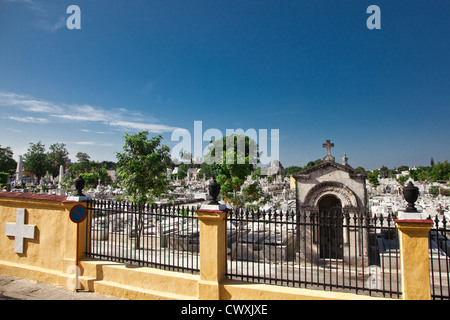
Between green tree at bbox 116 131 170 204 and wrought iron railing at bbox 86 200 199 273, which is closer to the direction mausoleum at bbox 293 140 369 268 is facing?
the wrought iron railing

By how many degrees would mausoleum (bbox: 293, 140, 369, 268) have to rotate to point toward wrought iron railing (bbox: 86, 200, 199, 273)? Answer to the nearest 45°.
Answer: approximately 45° to its right

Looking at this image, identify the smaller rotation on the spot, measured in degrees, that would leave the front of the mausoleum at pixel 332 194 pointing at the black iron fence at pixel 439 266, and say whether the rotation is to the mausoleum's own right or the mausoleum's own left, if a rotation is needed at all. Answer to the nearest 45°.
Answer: approximately 45° to the mausoleum's own left

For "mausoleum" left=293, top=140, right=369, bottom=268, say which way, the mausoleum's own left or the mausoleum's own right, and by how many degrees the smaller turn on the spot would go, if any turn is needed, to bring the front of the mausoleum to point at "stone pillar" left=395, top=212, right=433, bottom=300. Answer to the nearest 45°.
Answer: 0° — it already faces it

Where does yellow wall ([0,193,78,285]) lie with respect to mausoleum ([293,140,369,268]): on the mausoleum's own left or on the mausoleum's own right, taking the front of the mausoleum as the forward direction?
on the mausoleum's own right

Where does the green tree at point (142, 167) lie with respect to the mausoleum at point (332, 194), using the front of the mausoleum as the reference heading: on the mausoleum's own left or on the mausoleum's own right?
on the mausoleum's own right

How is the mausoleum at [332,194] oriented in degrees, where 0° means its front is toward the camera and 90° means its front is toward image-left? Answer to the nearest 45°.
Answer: approximately 0°
